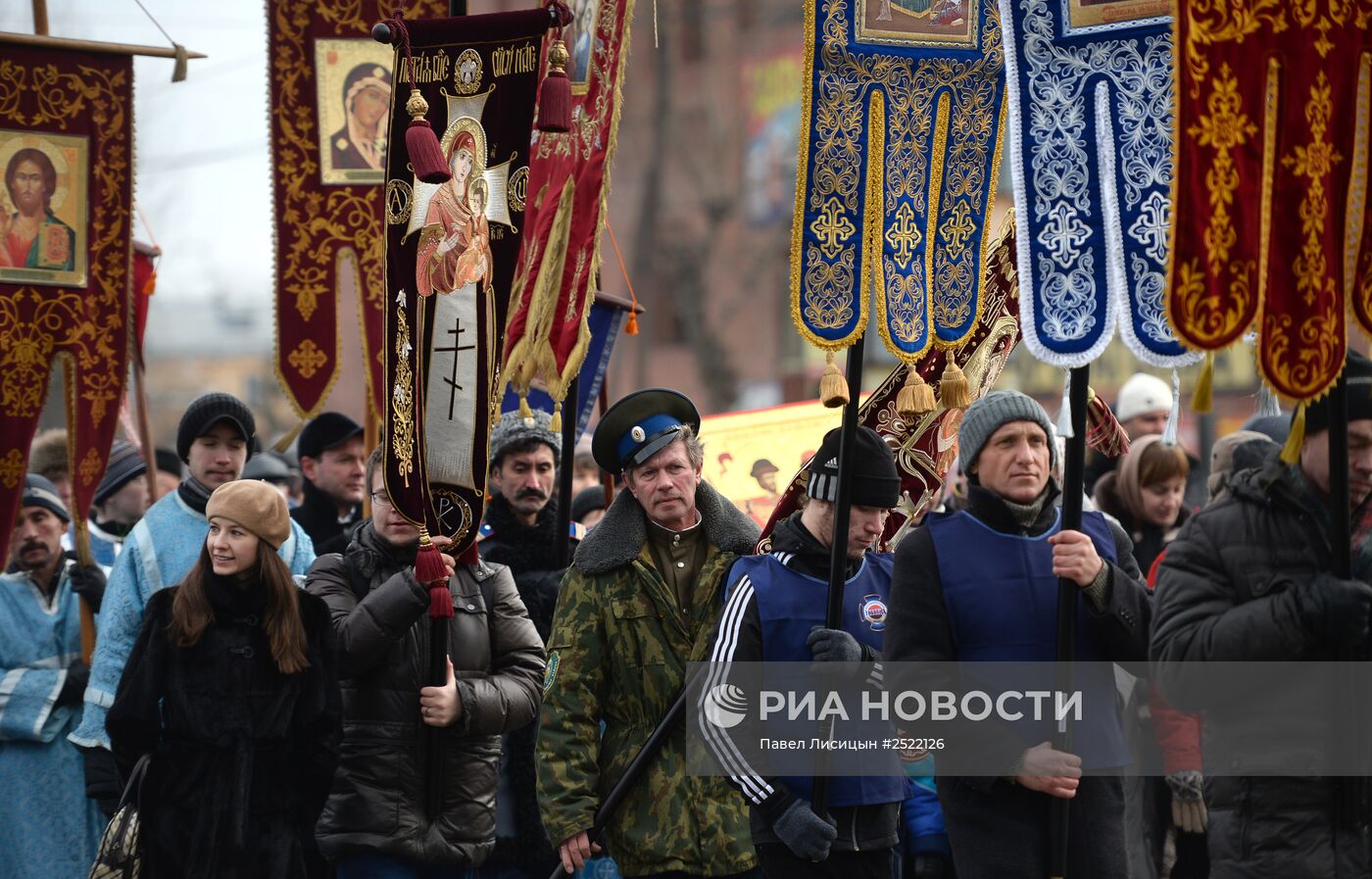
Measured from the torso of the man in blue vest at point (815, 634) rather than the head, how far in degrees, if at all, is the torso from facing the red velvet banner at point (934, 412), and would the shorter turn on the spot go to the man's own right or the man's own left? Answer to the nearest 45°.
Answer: approximately 135° to the man's own left

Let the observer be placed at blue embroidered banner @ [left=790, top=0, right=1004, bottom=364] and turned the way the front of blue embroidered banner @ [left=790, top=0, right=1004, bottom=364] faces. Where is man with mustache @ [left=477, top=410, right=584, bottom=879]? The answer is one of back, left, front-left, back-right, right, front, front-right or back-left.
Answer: back-right

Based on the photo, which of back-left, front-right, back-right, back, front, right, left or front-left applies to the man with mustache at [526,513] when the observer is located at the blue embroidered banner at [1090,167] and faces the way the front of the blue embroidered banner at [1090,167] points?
back-right

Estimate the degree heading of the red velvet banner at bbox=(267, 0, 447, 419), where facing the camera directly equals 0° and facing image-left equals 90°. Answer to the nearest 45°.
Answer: approximately 0°

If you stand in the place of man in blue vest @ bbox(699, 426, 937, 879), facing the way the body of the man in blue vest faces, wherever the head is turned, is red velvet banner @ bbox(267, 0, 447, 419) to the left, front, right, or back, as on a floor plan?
back

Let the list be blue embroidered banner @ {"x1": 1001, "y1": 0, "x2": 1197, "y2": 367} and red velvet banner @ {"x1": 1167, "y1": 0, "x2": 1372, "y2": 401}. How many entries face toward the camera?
2
